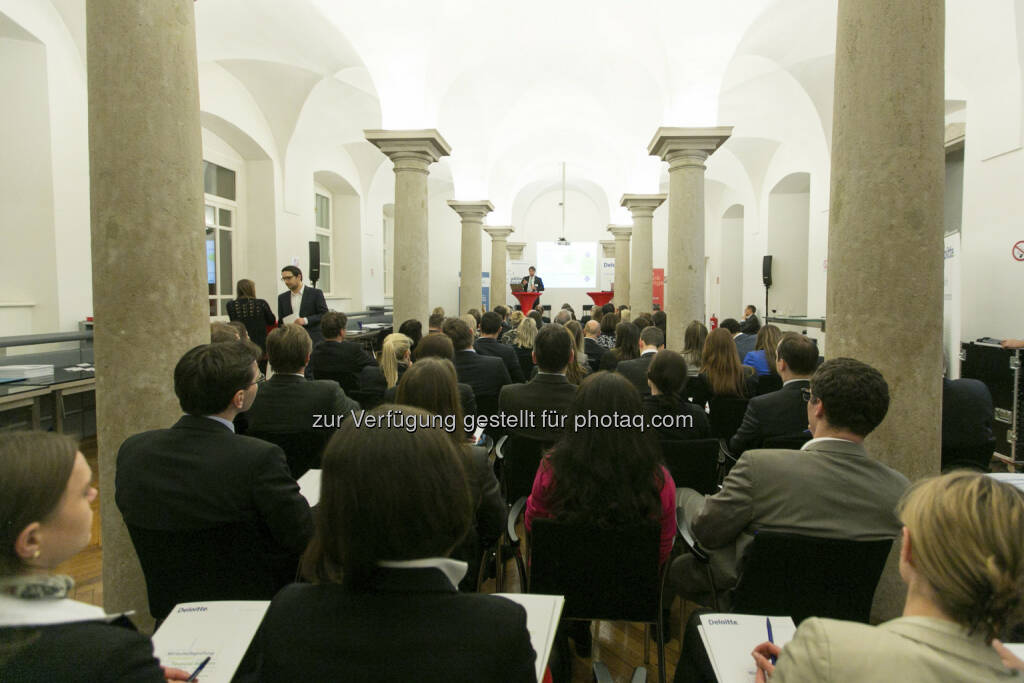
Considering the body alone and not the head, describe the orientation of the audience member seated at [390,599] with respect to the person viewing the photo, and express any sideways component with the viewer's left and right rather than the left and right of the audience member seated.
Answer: facing away from the viewer

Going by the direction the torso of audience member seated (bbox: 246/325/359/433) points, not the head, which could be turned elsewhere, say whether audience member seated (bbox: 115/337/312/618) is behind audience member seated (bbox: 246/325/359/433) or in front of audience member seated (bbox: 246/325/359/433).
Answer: behind

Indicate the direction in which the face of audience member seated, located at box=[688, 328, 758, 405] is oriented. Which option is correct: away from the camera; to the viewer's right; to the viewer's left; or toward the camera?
away from the camera

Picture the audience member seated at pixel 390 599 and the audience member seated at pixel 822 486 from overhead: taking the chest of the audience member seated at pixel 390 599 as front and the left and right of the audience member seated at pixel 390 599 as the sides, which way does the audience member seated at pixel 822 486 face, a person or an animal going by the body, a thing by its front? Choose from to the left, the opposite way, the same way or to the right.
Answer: the same way

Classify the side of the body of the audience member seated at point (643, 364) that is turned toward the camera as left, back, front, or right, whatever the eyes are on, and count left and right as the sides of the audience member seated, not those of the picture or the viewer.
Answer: back

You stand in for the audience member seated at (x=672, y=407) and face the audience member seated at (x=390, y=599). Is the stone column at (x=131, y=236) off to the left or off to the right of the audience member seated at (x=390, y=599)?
right

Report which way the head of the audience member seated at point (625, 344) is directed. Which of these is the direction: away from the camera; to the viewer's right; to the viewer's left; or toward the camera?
away from the camera

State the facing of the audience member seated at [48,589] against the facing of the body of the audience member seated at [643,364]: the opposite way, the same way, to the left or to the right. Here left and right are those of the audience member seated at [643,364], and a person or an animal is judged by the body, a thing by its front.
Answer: the same way

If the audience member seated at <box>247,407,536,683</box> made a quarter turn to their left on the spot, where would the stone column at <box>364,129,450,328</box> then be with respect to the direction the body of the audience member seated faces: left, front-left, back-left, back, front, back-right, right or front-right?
right

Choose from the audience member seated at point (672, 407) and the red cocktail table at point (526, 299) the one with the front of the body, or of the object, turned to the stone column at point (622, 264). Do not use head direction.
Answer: the audience member seated

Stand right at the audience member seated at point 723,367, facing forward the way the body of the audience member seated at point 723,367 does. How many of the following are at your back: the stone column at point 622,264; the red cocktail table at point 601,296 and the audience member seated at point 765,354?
0

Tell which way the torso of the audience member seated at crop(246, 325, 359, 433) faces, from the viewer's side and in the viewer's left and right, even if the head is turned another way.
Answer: facing away from the viewer

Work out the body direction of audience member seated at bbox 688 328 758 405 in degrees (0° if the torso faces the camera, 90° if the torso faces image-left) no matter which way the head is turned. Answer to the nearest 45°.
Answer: approximately 180°

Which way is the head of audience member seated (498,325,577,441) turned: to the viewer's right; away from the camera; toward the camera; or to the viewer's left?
away from the camera
